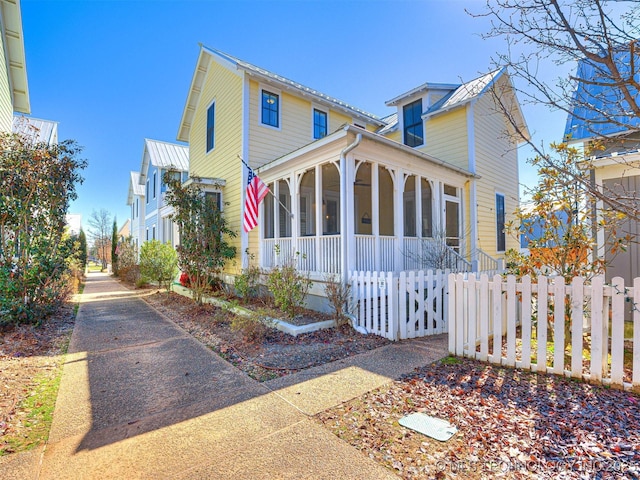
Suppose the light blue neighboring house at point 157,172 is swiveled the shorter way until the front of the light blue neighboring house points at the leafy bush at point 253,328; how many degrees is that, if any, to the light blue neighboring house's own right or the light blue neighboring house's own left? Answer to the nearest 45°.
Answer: approximately 45° to the light blue neighboring house's own left

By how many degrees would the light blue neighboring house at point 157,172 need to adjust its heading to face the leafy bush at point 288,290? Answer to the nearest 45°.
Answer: approximately 45° to its left

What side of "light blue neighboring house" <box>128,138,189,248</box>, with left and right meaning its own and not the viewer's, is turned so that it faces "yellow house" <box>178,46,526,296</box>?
left

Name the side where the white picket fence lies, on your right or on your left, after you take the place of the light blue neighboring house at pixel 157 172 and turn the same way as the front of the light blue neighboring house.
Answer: on your left

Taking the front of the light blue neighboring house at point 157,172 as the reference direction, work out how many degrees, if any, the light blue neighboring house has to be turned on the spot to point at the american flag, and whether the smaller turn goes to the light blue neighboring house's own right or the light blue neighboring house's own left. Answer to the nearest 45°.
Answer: approximately 45° to the light blue neighboring house's own left

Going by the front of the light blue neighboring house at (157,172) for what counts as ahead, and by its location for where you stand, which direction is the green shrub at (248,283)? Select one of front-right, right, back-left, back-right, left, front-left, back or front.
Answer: front-left

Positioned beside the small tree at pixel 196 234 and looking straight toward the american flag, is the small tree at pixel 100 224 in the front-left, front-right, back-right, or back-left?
back-left

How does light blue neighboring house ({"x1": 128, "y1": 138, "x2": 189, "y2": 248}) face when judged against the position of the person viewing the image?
facing the viewer and to the left of the viewer

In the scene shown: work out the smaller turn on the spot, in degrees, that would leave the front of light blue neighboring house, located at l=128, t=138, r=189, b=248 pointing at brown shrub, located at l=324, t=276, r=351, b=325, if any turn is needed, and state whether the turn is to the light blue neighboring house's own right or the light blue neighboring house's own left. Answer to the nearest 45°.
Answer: approximately 45° to the light blue neighboring house's own left

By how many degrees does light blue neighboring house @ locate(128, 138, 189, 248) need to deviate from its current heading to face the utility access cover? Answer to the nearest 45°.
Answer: approximately 45° to its left
